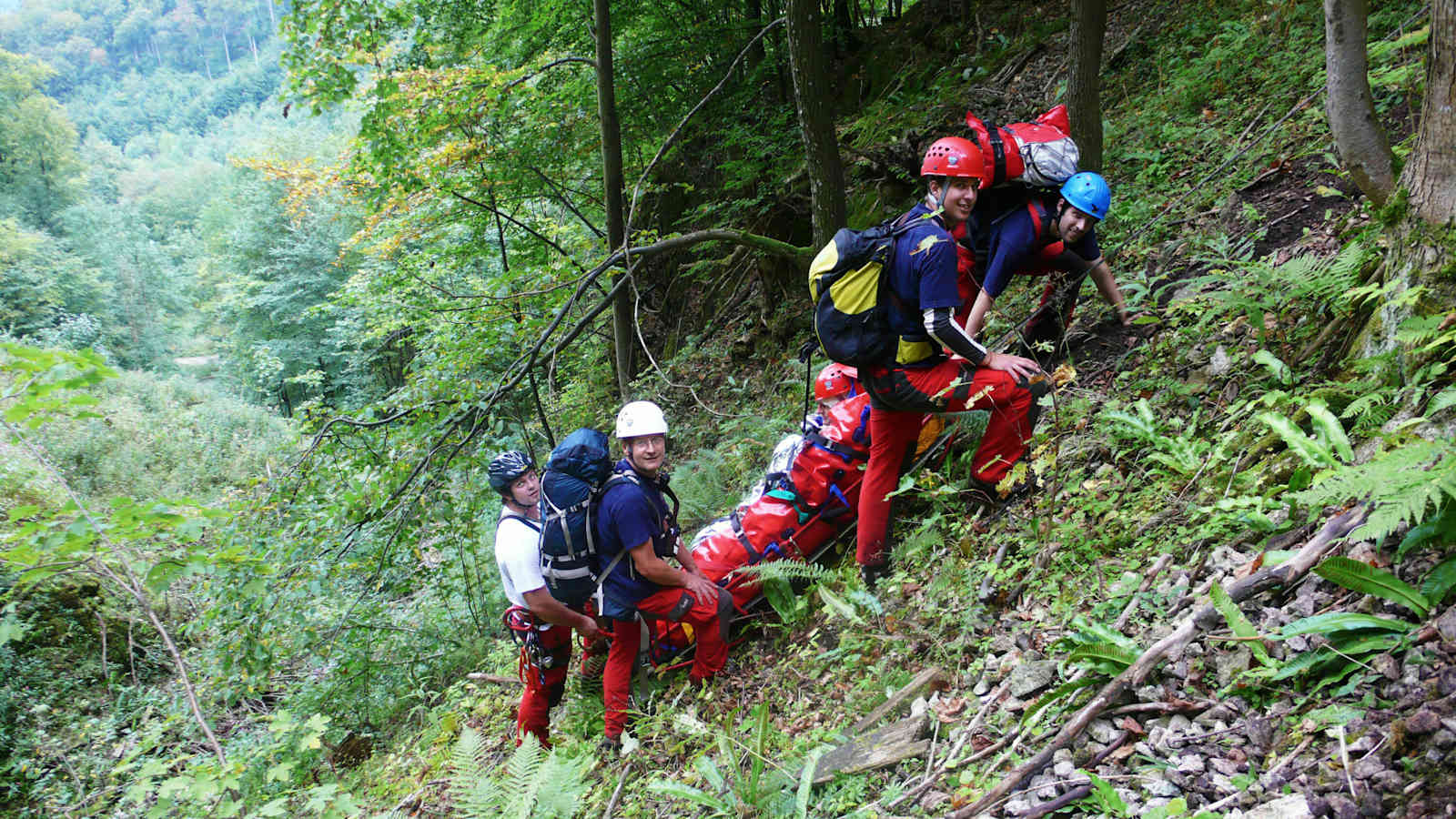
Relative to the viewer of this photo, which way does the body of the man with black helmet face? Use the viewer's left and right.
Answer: facing to the right of the viewer

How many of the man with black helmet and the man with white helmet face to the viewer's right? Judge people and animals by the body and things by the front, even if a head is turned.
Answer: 2

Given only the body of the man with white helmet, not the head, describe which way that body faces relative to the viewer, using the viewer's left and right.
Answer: facing to the right of the viewer

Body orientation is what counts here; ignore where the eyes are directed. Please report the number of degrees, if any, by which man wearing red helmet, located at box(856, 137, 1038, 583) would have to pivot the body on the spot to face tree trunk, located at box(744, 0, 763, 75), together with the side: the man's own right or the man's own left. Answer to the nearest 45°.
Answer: approximately 90° to the man's own left

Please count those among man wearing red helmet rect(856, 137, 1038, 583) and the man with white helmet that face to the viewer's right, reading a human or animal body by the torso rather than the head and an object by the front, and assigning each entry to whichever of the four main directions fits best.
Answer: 2

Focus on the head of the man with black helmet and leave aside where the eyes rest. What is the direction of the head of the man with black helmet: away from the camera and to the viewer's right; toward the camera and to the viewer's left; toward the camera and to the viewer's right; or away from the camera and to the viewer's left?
toward the camera and to the viewer's right

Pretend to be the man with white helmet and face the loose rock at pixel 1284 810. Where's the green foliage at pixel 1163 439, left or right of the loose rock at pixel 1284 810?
left

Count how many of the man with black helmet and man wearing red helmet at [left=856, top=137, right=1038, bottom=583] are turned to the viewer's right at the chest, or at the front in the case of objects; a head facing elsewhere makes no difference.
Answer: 2

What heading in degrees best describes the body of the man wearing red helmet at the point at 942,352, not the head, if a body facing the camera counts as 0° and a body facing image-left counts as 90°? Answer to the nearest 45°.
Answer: approximately 270°
